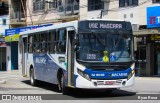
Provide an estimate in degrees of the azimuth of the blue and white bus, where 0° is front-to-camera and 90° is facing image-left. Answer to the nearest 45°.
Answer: approximately 315°
